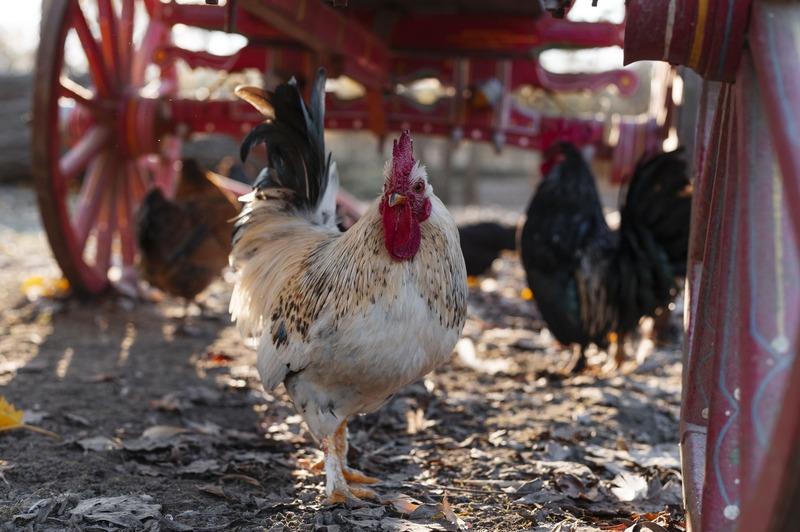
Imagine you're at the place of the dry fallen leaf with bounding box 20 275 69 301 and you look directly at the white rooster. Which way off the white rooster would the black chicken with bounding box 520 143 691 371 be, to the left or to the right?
left

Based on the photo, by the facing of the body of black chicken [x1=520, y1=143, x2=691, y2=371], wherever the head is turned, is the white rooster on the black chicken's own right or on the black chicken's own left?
on the black chicken's own left

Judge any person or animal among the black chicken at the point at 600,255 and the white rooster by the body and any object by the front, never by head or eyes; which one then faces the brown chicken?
the black chicken

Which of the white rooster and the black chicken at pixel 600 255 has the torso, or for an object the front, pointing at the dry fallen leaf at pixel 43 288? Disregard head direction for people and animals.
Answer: the black chicken

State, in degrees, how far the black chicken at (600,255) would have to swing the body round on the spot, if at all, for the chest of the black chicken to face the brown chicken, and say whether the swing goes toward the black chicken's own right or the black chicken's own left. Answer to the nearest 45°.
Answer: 0° — it already faces it

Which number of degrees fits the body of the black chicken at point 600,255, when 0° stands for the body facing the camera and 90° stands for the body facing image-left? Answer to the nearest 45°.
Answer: approximately 90°

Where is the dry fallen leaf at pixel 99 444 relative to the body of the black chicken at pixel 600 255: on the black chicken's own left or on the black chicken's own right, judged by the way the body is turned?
on the black chicken's own left

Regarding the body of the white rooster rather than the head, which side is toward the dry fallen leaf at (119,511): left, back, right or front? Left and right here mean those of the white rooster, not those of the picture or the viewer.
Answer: right

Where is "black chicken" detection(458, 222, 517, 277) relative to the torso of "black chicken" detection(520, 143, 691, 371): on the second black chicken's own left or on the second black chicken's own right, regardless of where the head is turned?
on the second black chicken's own right

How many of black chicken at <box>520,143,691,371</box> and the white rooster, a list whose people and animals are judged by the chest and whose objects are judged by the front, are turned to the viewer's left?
1
